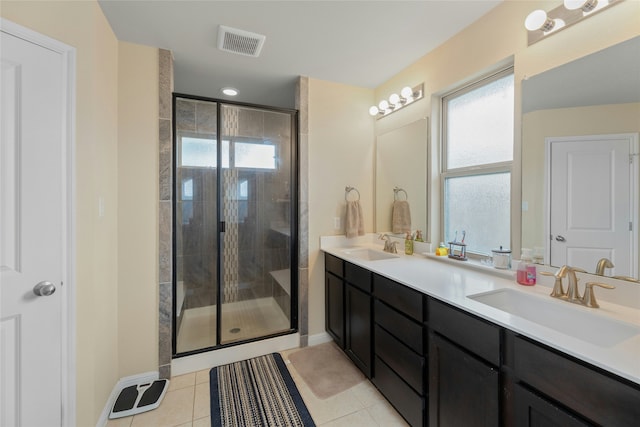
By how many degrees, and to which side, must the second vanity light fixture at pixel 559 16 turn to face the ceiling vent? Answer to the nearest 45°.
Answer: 0° — it already faces it

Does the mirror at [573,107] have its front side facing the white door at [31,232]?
yes

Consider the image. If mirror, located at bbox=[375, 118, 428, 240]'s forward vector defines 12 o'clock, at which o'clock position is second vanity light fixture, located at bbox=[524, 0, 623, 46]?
The second vanity light fixture is roughly at 9 o'clock from the mirror.

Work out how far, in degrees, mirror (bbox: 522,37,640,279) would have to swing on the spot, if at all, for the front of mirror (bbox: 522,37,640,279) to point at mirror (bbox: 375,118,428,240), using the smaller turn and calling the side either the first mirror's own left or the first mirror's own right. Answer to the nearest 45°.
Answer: approximately 45° to the first mirror's own right

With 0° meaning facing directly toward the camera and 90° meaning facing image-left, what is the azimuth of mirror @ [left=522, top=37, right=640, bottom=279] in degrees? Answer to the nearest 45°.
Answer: approximately 45°

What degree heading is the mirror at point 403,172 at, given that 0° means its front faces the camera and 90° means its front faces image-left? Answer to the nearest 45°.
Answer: approximately 45°

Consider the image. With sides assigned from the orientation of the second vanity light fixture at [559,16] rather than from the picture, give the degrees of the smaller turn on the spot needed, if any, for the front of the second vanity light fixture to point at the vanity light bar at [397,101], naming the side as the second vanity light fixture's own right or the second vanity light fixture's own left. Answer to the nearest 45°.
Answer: approximately 45° to the second vanity light fixture's own right
